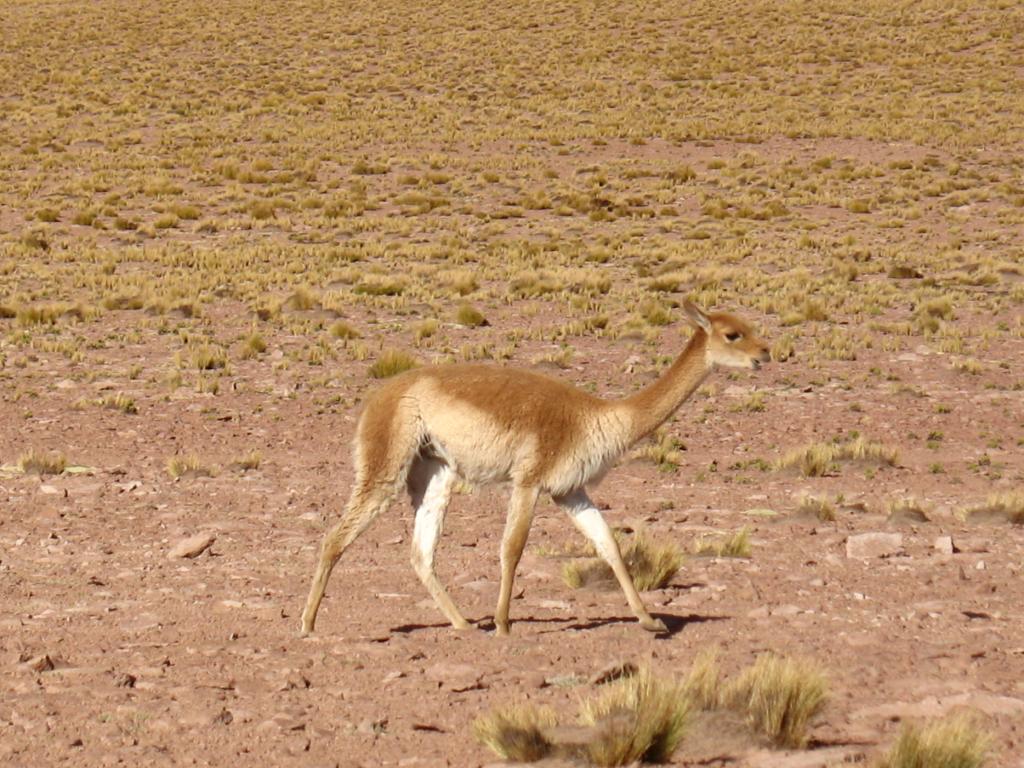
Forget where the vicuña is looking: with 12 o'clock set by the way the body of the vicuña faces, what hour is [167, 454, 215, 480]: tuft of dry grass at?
The tuft of dry grass is roughly at 8 o'clock from the vicuña.

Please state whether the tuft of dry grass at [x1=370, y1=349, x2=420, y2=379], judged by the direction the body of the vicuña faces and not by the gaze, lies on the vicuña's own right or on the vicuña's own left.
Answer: on the vicuña's own left

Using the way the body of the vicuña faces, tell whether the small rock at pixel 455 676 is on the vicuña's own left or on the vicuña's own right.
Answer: on the vicuña's own right

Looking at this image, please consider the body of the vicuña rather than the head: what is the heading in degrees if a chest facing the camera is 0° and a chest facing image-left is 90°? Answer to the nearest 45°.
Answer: approximately 270°

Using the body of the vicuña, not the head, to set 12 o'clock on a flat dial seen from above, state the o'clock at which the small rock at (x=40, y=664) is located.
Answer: The small rock is roughly at 5 o'clock from the vicuña.

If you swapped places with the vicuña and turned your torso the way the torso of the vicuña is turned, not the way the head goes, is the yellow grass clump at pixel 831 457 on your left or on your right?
on your left

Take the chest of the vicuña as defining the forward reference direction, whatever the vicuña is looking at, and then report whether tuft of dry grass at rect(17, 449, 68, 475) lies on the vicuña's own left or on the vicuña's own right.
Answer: on the vicuña's own left

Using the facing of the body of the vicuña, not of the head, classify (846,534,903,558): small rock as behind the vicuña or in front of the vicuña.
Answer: in front

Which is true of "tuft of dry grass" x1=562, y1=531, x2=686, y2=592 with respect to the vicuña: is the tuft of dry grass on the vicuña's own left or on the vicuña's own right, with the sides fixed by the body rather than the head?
on the vicuña's own left
